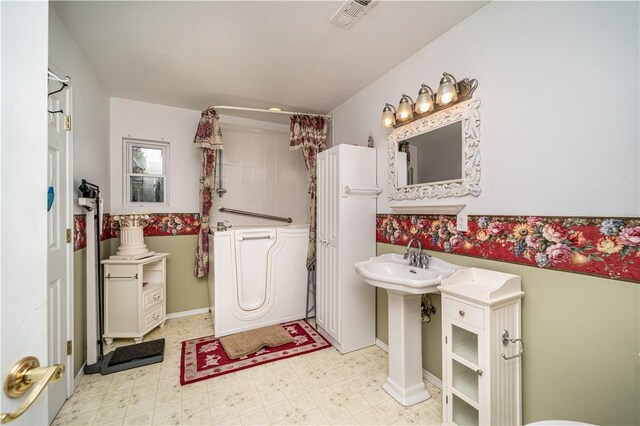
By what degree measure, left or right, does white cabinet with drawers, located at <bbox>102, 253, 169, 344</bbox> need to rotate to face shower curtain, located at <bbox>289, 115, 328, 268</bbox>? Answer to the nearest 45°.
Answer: approximately 45° to its left

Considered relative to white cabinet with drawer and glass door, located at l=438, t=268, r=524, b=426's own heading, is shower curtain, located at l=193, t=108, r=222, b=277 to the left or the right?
on its right

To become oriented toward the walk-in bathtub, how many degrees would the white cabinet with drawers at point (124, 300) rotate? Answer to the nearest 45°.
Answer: approximately 45° to its left
